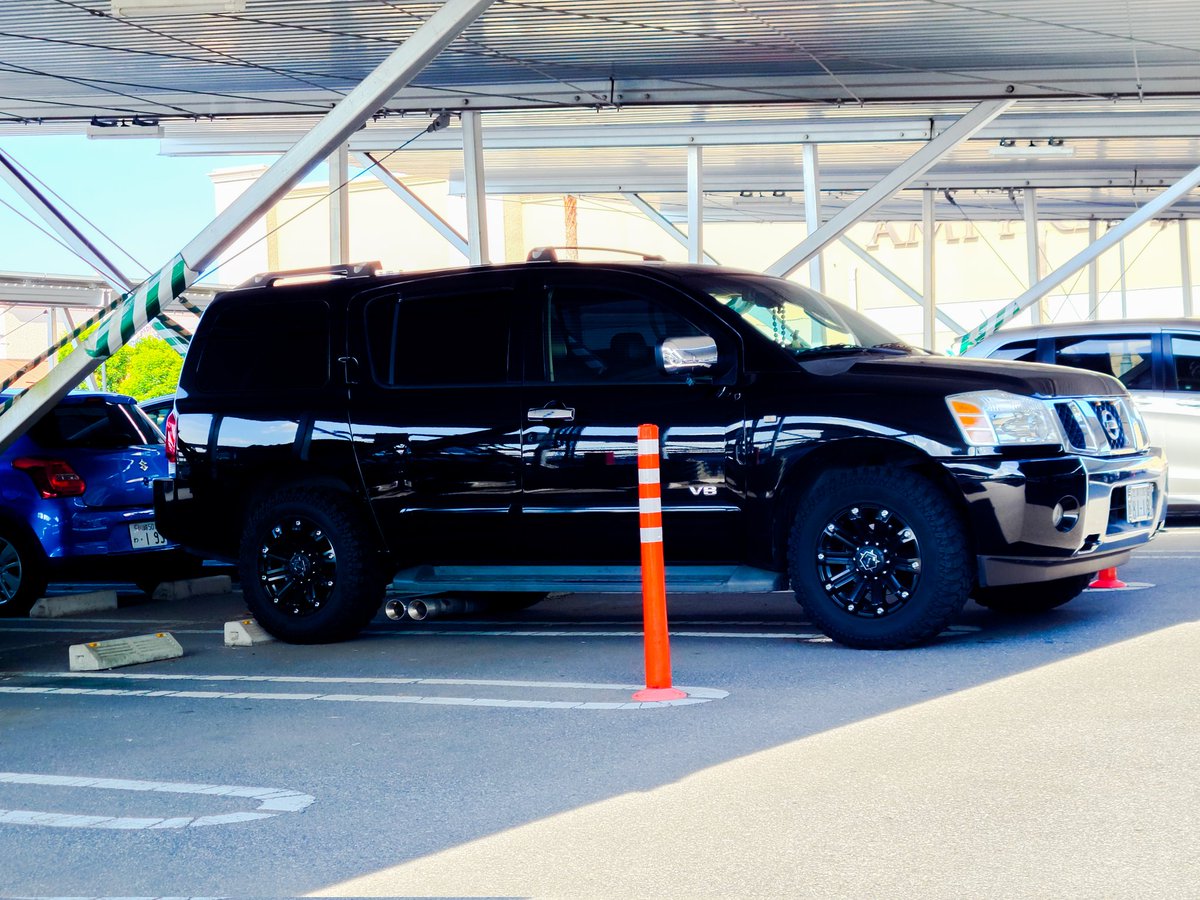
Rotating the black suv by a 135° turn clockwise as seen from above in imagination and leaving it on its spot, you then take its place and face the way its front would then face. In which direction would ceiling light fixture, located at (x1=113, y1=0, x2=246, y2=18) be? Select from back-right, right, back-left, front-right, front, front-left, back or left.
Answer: front-right

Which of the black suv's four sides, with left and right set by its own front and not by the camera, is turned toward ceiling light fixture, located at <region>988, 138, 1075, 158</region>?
left

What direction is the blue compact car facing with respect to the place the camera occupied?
facing away from the viewer and to the left of the viewer

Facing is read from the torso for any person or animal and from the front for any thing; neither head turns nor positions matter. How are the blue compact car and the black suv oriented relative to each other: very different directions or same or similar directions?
very different directions

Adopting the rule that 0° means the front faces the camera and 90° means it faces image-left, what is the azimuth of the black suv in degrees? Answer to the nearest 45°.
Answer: approximately 315°

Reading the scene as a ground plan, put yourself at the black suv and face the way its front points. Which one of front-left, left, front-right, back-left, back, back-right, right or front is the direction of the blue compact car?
back
